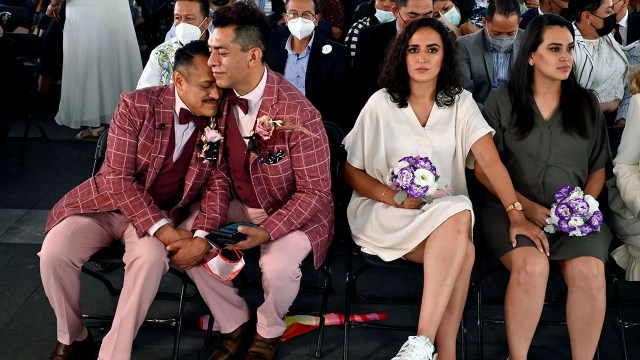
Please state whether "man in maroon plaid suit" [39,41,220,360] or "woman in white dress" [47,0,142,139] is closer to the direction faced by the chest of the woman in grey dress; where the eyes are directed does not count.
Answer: the man in maroon plaid suit

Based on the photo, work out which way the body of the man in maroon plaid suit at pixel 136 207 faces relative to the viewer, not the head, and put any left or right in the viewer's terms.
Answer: facing the viewer and to the right of the viewer

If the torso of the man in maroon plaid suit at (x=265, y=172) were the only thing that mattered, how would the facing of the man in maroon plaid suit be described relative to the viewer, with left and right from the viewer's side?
facing the viewer and to the left of the viewer

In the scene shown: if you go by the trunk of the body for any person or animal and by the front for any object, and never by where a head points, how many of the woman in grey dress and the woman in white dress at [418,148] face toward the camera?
2

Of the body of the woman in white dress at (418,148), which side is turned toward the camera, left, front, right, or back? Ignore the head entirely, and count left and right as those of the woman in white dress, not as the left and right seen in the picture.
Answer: front

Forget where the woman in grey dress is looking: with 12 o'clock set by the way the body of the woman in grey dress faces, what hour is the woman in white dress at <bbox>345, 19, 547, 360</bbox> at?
The woman in white dress is roughly at 2 o'clock from the woman in grey dress.

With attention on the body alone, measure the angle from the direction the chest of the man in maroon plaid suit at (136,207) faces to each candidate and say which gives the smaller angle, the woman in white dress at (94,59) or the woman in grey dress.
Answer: the woman in grey dress

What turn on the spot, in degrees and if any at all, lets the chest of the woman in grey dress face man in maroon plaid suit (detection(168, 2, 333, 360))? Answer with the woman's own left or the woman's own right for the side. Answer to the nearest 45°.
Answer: approximately 45° to the woman's own right

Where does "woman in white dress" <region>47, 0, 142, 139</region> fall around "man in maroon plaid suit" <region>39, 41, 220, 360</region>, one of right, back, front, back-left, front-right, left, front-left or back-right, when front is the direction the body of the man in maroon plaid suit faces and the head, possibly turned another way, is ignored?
back-left

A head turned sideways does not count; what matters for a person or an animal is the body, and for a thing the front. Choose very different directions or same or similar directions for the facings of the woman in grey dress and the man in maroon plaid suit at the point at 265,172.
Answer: same or similar directions

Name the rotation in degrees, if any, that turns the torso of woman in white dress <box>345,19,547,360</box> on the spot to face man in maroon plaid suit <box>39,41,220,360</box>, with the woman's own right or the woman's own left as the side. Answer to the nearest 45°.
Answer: approximately 45° to the woman's own right

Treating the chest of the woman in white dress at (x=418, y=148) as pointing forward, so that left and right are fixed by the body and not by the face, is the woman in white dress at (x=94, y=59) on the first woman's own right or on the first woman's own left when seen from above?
on the first woman's own right
